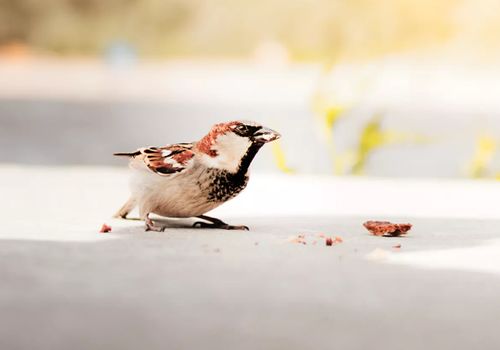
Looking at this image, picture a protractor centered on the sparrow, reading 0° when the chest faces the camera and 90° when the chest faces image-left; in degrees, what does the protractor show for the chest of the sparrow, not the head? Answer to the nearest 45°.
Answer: approximately 270°

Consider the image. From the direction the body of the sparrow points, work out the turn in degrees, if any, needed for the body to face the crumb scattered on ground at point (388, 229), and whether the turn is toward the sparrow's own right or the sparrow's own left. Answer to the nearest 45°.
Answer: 0° — it already faces it

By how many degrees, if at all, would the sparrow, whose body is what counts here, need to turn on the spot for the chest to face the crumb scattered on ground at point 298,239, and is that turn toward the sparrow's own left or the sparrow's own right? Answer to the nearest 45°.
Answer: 0° — it already faces it

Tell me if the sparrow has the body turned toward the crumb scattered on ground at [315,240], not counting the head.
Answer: yes

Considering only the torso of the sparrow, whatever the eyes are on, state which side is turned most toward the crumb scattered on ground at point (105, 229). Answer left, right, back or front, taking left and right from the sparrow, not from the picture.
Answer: back
